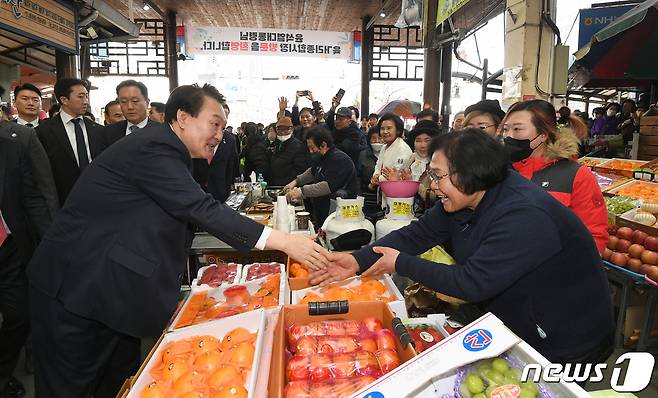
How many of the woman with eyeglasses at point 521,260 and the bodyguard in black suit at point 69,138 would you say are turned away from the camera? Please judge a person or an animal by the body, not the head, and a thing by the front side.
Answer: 0

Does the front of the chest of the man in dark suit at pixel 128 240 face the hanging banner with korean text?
no

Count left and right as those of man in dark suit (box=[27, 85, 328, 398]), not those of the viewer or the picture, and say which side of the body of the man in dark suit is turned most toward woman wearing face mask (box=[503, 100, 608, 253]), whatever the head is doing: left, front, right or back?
front

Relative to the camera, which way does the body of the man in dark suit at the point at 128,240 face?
to the viewer's right

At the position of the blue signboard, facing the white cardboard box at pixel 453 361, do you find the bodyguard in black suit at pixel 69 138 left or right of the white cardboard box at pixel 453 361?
right

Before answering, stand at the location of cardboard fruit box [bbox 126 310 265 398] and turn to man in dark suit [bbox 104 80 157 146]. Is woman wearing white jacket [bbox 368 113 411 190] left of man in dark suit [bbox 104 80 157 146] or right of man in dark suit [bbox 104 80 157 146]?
right

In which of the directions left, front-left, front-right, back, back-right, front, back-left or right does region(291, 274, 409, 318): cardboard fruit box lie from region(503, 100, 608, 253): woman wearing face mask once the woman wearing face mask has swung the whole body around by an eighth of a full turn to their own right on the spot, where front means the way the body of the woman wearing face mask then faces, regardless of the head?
front-left

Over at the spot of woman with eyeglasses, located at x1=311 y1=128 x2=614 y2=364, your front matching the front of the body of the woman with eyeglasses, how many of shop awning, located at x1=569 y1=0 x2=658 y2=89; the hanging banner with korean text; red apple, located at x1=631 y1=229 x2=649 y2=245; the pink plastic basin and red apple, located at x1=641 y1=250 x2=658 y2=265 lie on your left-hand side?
0

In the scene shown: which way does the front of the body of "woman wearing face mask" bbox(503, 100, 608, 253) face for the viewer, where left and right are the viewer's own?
facing the viewer and to the left of the viewer

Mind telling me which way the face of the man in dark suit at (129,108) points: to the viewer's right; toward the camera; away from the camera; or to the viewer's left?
toward the camera

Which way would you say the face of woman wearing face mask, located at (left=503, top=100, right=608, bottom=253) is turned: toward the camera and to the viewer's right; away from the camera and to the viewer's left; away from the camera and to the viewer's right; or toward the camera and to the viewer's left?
toward the camera and to the viewer's left

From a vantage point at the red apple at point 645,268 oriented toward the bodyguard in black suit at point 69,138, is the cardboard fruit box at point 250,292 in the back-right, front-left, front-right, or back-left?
front-left

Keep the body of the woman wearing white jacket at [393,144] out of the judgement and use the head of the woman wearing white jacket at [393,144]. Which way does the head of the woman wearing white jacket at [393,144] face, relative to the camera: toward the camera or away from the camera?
toward the camera

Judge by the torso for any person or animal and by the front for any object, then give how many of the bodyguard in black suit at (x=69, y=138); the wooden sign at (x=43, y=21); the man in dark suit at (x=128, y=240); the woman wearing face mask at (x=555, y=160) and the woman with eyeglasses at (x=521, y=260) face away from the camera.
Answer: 0

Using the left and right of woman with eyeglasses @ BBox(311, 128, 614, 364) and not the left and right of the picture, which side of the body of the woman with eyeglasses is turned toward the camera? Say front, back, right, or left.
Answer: left
